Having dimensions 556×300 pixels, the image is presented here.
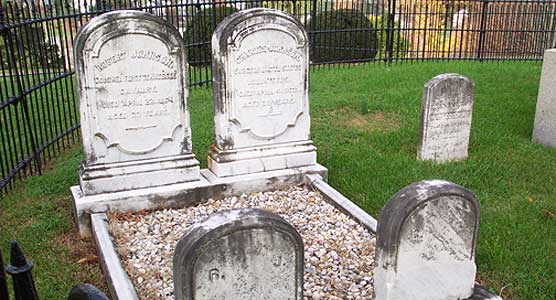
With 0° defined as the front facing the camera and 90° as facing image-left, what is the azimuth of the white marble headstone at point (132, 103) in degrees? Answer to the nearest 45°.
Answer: approximately 0°

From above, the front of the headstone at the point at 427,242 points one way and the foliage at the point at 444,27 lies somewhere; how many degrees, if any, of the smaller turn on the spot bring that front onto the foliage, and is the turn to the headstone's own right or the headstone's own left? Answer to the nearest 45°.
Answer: approximately 135° to the headstone's own left

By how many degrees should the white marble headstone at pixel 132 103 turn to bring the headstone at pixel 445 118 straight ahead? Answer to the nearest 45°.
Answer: approximately 90° to its left

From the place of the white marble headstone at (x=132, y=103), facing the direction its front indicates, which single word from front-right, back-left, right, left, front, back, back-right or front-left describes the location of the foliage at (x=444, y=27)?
back-left

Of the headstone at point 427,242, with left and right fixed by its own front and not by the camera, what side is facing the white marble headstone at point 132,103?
back

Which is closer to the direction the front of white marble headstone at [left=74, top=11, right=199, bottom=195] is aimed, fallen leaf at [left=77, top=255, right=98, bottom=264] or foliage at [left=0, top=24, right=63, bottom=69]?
the fallen leaf

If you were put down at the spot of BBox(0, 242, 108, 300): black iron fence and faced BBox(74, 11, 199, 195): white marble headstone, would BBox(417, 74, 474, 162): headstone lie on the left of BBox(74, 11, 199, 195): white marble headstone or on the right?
right

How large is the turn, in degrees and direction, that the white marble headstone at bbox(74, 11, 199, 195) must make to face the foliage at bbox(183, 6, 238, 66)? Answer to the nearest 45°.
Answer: approximately 180°

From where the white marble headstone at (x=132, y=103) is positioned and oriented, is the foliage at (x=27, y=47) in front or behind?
behind

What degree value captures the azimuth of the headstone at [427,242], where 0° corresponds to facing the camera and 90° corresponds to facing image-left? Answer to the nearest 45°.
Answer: approximately 315°

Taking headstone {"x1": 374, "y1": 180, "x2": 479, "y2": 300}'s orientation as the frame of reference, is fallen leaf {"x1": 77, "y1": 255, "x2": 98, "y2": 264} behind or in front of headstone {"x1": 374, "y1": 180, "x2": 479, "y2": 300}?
behind
